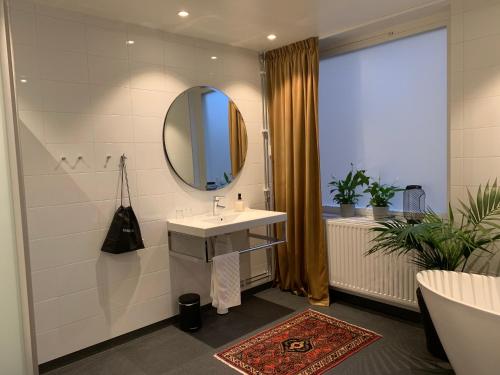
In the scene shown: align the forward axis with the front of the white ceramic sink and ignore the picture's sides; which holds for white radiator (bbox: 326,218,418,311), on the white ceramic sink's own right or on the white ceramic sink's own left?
on the white ceramic sink's own left

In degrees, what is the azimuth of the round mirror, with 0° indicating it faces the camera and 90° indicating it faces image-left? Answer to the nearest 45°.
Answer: approximately 315°

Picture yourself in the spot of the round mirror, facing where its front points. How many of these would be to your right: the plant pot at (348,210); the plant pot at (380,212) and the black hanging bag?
1

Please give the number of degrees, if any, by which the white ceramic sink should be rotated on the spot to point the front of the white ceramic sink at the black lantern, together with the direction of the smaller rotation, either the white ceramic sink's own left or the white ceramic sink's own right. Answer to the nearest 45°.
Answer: approximately 45° to the white ceramic sink's own left

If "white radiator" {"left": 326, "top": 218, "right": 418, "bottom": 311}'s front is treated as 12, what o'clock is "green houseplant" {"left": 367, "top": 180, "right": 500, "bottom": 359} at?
The green houseplant is roughly at 9 o'clock from the white radiator.

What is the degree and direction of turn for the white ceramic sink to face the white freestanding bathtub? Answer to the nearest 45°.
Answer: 0° — it already faces it
